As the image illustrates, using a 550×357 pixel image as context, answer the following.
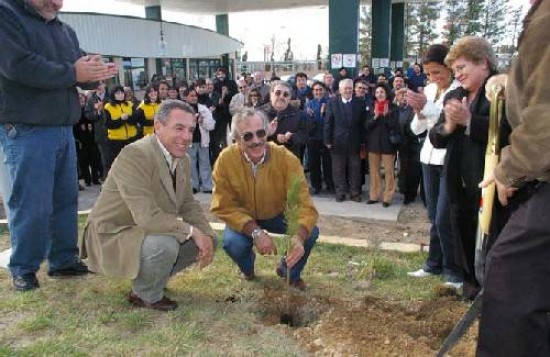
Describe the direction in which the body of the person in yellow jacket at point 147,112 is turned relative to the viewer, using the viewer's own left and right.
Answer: facing the viewer and to the right of the viewer

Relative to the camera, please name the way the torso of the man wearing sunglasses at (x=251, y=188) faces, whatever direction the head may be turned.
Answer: toward the camera

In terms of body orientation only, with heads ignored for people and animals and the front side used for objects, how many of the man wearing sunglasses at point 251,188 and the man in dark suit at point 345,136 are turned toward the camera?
2

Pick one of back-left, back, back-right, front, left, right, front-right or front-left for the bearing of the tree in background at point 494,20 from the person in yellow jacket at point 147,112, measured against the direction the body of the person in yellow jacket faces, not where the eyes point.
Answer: left

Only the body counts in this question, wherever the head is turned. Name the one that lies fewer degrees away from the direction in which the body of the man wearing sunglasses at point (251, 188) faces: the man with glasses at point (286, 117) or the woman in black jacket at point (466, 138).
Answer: the woman in black jacket

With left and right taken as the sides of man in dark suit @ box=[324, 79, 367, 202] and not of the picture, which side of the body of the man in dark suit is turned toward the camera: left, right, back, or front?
front

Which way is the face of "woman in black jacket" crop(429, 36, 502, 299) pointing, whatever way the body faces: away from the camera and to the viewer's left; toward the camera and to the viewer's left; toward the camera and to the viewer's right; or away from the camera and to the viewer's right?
toward the camera and to the viewer's left

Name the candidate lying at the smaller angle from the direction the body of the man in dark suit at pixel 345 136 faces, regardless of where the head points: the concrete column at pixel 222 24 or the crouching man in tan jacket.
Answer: the crouching man in tan jacket

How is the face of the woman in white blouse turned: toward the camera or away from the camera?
toward the camera

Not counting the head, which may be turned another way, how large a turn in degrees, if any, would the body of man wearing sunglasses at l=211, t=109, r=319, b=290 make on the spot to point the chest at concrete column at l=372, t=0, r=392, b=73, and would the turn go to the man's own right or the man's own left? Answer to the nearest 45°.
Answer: approximately 180°

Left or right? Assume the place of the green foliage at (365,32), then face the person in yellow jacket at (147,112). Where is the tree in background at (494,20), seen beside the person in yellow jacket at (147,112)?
left

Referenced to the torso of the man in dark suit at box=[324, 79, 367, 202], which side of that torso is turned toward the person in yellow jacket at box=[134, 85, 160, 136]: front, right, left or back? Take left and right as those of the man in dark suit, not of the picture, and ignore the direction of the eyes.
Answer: right
